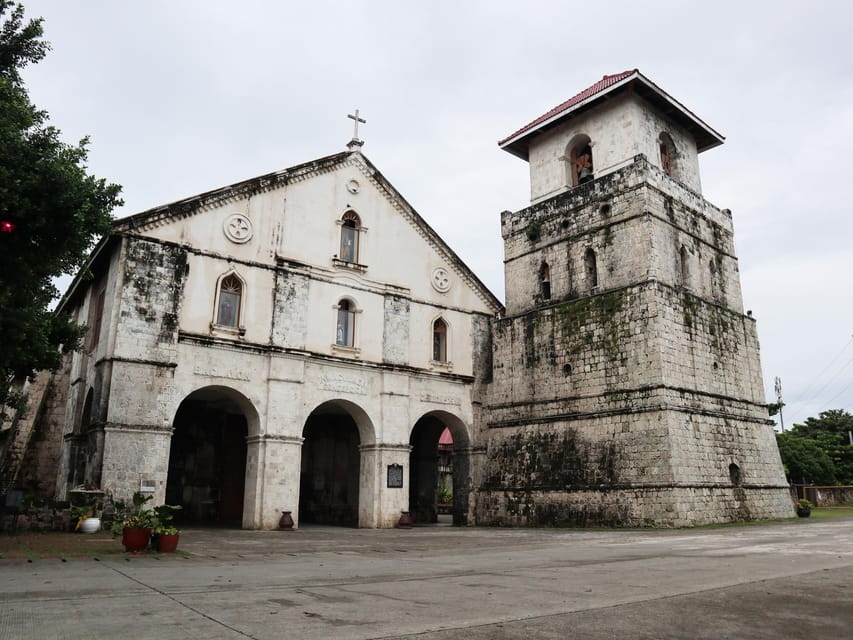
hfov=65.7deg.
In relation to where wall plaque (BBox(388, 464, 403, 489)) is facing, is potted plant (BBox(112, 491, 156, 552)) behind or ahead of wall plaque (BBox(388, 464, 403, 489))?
ahead

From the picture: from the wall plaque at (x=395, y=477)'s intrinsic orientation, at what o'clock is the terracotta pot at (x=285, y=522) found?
The terracotta pot is roughly at 2 o'clock from the wall plaque.

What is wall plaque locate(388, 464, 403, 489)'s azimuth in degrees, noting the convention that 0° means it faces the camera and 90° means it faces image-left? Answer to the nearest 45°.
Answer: approximately 0°

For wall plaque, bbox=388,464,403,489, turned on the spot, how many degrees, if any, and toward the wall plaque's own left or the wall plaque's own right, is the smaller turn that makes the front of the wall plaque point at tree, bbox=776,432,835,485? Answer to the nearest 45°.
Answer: approximately 135° to the wall plaque's own left

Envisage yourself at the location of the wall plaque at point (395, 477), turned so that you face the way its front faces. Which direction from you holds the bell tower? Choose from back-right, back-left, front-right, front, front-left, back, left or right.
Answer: left

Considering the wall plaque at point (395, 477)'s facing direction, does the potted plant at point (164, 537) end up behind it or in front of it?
in front

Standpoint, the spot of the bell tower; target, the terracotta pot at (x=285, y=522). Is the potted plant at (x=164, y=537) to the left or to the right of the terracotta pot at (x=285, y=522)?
left

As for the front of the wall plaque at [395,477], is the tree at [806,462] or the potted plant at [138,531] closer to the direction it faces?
the potted plant
